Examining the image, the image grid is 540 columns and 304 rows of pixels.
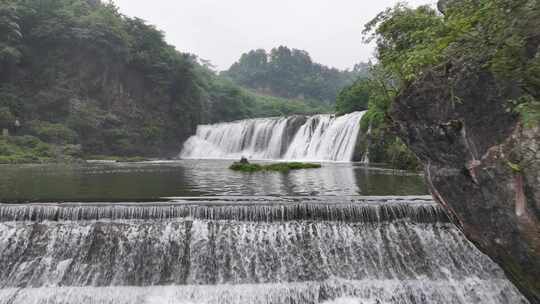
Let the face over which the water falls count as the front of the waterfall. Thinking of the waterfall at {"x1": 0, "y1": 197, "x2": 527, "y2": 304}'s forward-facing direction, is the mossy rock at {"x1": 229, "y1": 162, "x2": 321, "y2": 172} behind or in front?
behind

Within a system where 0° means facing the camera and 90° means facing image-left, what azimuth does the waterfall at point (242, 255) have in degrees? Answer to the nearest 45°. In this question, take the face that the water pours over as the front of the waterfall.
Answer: approximately 0°

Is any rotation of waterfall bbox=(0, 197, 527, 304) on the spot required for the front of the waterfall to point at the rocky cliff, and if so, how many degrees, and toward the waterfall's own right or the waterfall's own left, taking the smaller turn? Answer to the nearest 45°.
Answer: approximately 45° to the waterfall's own left

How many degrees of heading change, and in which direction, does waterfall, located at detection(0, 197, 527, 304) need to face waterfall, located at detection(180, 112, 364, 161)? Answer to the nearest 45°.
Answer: approximately 180°

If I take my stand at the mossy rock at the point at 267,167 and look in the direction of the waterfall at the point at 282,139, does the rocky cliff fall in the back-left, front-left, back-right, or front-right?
back-right
